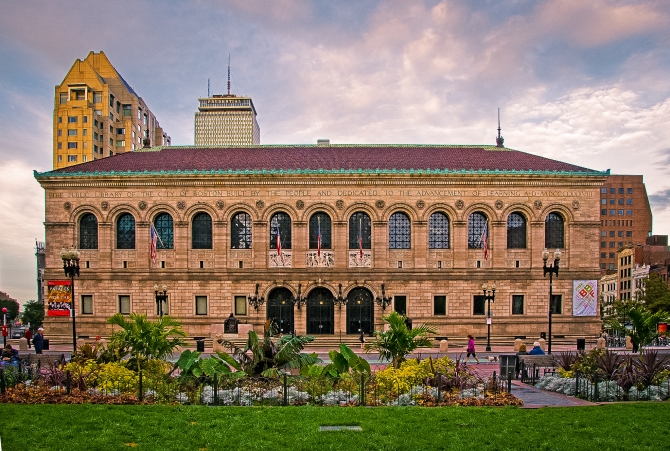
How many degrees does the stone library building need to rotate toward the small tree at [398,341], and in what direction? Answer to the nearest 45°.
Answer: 0° — it already faces it

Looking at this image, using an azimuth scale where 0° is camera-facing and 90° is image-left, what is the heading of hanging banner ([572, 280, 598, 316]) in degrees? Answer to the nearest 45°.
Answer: approximately 0°

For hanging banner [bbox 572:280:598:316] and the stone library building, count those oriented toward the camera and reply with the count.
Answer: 2

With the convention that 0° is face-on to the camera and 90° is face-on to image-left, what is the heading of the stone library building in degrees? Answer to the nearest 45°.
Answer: approximately 0°

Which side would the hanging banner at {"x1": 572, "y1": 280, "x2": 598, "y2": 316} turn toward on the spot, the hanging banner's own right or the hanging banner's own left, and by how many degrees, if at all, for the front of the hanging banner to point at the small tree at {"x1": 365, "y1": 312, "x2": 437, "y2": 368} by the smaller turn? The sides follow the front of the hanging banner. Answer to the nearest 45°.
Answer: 0° — it already faces it

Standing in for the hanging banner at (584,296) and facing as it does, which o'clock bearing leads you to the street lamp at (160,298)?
The street lamp is roughly at 2 o'clock from the hanging banner.

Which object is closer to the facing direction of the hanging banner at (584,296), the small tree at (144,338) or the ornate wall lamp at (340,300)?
the small tree
